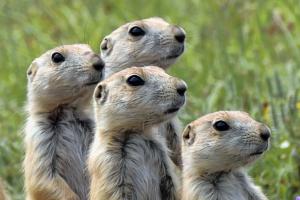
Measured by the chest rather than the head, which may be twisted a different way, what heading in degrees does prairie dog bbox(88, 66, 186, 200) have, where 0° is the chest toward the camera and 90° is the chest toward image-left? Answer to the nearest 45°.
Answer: approximately 315°

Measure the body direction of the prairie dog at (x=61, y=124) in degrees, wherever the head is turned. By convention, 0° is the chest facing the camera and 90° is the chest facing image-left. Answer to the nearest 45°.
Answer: approximately 315°
